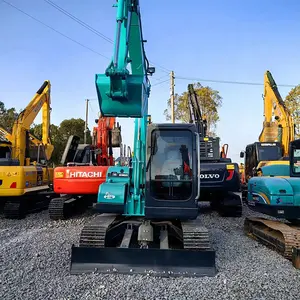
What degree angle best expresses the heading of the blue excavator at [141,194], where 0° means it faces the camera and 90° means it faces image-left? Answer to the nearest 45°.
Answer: approximately 0°

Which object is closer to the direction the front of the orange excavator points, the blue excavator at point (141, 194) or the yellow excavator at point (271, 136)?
the yellow excavator

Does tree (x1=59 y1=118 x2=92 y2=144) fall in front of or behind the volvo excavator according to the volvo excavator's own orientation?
in front

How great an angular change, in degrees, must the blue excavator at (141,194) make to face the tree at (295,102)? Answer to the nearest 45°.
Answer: approximately 135° to its left

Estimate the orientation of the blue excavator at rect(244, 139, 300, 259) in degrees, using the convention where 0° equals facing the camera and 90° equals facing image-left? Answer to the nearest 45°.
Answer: approximately 315°

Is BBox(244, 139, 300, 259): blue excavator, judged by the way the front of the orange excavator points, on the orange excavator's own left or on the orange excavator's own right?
on the orange excavator's own right

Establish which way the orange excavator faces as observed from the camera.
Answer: facing away from the viewer and to the right of the viewer

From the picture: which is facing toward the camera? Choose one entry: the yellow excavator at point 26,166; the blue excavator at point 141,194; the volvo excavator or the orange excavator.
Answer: the blue excavator

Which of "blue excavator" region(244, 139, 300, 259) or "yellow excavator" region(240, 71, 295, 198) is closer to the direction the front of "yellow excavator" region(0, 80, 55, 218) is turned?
the yellow excavator
